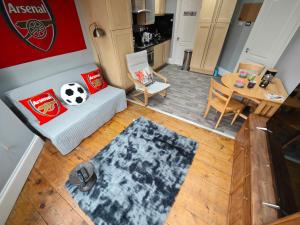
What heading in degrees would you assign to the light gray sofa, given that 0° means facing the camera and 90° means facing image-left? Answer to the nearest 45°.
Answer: approximately 315°

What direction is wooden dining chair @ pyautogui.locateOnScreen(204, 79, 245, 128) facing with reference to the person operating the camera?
facing away from the viewer and to the right of the viewer

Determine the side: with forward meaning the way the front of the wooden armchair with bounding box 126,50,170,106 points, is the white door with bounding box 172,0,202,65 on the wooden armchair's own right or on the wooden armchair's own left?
on the wooden armchair's own left

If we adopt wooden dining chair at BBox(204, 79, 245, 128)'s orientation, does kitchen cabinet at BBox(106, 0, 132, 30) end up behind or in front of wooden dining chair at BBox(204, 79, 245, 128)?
behind

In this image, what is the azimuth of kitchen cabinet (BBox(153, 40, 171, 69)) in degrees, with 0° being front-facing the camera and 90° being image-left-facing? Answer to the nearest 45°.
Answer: approximately 315°

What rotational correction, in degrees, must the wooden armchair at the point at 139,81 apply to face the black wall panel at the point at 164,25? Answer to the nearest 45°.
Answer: approximately 135° to its left

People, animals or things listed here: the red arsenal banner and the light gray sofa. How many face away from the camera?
0
